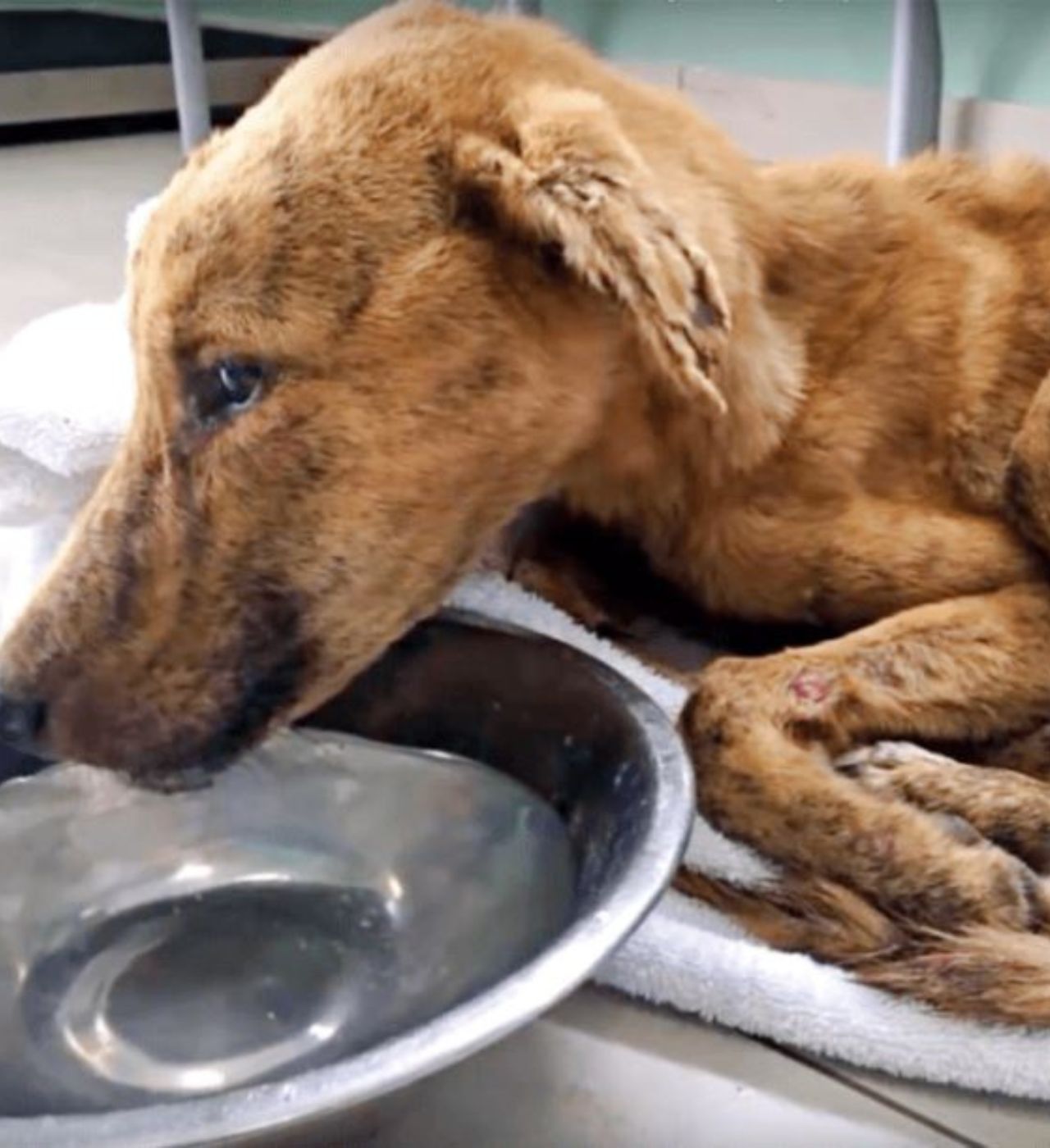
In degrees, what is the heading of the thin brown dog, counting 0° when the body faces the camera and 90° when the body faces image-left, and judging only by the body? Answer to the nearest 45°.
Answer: approximately 90°
